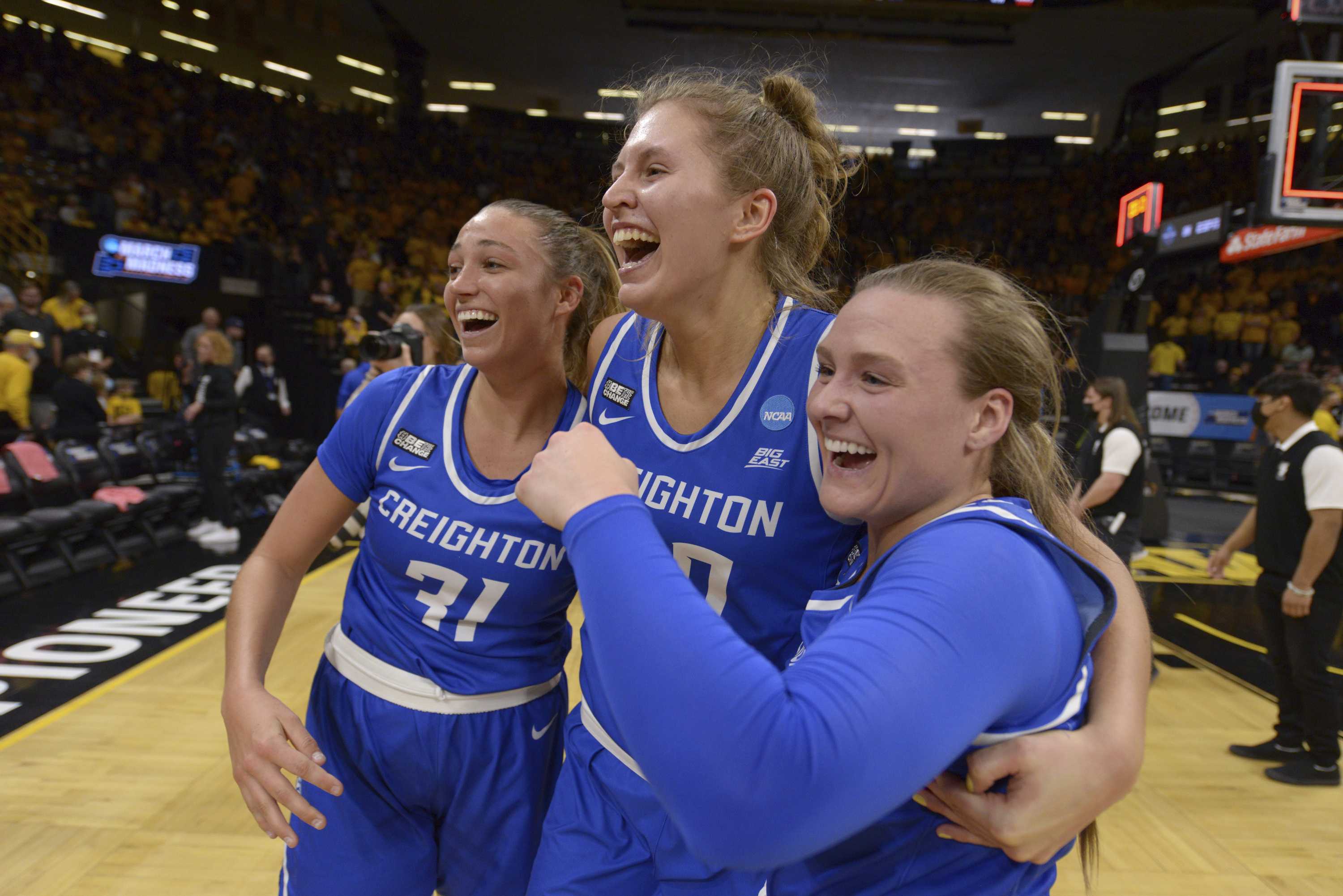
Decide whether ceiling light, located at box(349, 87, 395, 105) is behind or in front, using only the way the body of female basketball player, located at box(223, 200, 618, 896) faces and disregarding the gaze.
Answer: behind

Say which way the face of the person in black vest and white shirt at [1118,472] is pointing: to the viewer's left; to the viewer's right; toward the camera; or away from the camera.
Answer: to the viewer's left

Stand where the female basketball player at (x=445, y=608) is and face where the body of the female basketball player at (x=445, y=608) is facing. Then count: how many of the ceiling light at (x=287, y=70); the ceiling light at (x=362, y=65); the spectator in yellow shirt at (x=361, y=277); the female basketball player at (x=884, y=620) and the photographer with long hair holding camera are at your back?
4

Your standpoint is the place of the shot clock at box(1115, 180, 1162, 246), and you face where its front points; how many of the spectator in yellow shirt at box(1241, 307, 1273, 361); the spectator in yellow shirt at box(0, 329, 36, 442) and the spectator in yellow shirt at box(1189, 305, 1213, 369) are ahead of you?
1

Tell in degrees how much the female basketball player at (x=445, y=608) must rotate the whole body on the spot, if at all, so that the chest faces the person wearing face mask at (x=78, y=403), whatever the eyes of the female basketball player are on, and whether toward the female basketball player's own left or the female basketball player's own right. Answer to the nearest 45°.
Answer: approximately 180°

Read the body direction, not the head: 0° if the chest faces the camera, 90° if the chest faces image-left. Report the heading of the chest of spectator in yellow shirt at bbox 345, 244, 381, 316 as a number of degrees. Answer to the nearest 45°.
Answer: approximately 0°

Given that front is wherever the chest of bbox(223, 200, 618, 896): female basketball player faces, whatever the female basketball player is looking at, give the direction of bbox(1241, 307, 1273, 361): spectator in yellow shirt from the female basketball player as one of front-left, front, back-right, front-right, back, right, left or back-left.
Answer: back-left

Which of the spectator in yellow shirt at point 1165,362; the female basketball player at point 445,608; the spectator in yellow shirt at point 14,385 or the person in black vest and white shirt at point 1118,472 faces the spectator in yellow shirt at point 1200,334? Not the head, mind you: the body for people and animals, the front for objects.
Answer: the spectator in yellow shirt at point 14,385

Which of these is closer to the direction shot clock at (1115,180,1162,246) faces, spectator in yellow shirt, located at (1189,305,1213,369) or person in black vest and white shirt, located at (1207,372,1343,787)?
the person in black vest and white shirt

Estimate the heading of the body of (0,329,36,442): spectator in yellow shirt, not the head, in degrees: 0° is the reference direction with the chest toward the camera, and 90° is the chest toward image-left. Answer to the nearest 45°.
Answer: approximately 270°

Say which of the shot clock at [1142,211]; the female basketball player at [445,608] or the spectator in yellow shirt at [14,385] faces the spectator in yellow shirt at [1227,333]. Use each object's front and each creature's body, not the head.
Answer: the spectator in yellow shirt at [14,385]
